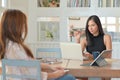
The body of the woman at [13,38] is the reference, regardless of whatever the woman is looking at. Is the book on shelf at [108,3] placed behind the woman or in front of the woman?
in front

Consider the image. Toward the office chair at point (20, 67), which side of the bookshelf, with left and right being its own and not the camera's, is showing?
front

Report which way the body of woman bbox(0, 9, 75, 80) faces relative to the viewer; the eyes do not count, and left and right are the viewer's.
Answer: facing away from the viewer and to the right of the viewer

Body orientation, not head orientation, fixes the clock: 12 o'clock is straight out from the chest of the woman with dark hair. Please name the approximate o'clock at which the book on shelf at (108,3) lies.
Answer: The book on shelf is roughly at 5 o'clock from the woman with dark hair.

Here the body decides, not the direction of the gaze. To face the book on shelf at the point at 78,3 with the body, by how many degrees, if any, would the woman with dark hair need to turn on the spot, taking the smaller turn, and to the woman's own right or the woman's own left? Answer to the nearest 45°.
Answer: approximately 135° to the woman's own right

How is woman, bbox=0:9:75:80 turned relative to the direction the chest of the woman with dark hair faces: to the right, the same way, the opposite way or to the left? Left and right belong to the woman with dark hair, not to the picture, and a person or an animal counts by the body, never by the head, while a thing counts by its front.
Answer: the opposite way

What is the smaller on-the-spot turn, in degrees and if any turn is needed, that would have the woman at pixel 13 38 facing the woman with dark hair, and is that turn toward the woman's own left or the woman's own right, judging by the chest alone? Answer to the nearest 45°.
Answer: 0° — they already face them

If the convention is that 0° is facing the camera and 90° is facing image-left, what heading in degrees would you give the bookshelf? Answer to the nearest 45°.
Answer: approximately 0°

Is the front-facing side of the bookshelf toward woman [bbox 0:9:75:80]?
yes

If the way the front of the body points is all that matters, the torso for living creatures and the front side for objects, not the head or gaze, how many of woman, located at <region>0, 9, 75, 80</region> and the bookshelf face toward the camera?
1

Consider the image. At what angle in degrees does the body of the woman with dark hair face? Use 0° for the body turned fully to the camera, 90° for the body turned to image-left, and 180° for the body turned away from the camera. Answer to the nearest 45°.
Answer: approximately 45°

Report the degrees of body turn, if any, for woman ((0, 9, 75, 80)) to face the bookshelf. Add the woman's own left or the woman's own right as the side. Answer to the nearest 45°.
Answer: approximately 45° to the woman's own left

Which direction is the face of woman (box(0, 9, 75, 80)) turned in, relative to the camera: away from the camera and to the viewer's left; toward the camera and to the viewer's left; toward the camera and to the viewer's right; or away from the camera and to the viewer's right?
away from the camera and to the viewer's right
